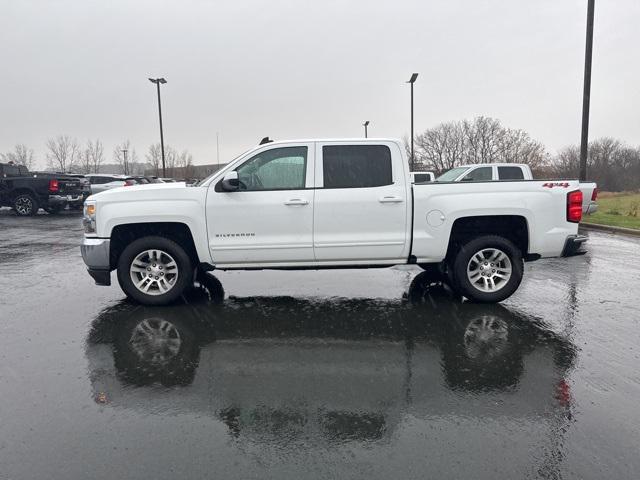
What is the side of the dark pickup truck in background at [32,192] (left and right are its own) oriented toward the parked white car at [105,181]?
right

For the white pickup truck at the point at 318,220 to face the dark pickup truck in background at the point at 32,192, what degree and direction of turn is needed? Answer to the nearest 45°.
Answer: approximately 45° to its right

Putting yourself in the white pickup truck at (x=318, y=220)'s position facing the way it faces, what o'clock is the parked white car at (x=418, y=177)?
The parked white car is roughly at 4 o'clock from the white pickup truck.

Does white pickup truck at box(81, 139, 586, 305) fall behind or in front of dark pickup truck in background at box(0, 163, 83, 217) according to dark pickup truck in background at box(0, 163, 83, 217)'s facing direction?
behind

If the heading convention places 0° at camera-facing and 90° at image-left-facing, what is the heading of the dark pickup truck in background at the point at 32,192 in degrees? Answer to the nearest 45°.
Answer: approximately 135°

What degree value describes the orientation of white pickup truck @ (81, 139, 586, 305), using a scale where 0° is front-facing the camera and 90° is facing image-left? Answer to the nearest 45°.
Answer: approximately 90°

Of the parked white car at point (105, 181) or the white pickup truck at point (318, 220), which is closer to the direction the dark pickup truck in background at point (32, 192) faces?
the parked white car
